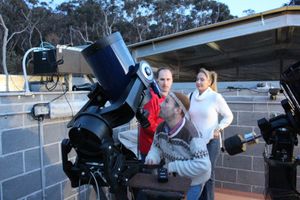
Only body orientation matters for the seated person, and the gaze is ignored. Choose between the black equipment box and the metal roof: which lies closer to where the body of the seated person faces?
the black equipment box

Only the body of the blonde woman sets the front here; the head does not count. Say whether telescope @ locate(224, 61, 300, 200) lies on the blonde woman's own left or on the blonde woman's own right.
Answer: on the blonde woman's own left

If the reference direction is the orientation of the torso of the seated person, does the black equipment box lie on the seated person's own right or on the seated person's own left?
on the seated person's own right

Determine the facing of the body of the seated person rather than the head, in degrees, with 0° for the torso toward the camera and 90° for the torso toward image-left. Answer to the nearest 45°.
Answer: approximately 45°

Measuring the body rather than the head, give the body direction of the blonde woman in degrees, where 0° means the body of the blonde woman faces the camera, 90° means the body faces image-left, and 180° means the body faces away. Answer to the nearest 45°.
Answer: approximately 45°

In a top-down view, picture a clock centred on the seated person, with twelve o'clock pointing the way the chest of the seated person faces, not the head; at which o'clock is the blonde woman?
The blonde woman is roughly at 5 o'clock from the seated person.

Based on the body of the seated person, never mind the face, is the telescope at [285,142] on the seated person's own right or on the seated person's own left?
on the seated person's own left

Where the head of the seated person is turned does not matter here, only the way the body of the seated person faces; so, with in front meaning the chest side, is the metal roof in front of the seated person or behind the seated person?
behind

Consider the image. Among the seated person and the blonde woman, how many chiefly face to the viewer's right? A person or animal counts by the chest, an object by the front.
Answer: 0

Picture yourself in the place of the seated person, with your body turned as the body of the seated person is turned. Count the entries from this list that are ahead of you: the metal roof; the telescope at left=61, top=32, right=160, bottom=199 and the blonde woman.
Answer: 1

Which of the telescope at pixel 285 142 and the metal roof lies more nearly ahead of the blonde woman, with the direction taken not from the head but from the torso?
the telescope
